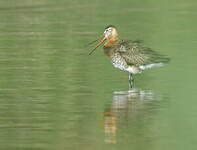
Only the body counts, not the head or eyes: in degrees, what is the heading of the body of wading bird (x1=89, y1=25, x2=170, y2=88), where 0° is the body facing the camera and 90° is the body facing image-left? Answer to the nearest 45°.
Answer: approximately 90°
